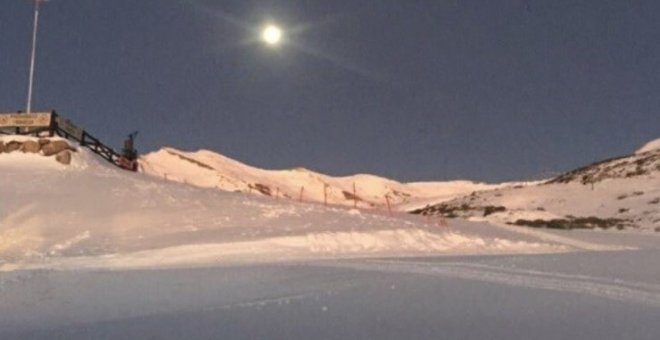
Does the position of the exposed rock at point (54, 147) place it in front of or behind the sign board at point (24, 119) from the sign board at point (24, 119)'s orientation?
in front

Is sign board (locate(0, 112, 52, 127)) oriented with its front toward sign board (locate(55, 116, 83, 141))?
no

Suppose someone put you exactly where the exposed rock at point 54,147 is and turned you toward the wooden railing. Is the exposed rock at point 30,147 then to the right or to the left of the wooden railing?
left

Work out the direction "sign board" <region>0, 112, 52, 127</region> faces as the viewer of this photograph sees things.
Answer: facing the viewer

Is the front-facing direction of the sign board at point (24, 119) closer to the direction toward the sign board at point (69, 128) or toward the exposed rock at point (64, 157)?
the exposed rock

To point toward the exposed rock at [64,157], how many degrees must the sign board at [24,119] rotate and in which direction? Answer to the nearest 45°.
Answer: approximately 45° to its left
